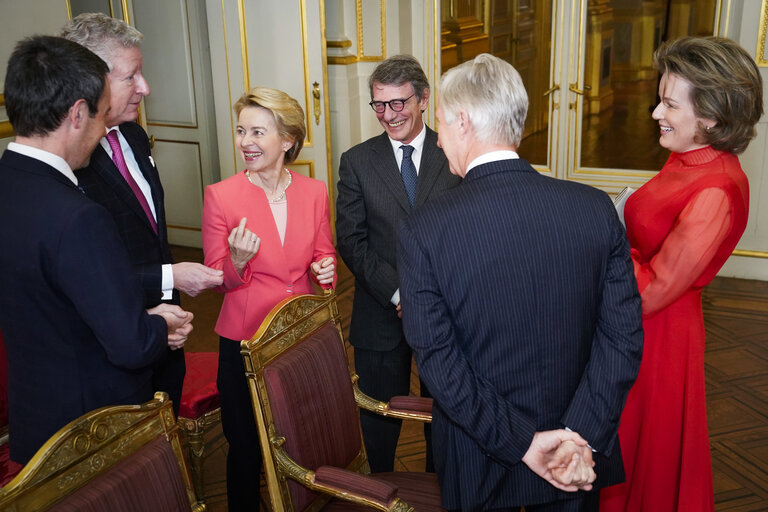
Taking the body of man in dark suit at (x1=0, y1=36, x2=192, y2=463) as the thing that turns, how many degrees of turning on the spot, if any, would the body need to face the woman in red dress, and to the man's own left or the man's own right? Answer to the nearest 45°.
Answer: approximately 45° to the man's own right

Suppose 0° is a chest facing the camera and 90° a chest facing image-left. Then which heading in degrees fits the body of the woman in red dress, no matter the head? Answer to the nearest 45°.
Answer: approximately 90°

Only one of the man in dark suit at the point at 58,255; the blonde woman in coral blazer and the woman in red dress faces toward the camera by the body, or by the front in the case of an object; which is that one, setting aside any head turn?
the blonde woman in coral blazer

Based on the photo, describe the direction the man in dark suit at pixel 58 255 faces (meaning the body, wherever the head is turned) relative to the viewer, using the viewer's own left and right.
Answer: facing away from the viewer and to the right of the viewer

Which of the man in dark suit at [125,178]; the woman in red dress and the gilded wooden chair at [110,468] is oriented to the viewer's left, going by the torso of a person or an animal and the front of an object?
the woman in red dress

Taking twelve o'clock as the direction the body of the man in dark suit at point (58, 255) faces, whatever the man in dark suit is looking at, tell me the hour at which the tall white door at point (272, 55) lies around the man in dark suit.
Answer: The tall white door is roughly at 11 o'clock from the man in dark suit.

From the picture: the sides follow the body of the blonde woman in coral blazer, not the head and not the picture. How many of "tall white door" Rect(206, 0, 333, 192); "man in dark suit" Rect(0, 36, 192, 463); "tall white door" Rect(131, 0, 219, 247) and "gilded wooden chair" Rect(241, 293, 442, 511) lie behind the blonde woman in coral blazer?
2

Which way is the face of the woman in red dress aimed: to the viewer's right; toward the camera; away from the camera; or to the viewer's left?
to the viewer's left

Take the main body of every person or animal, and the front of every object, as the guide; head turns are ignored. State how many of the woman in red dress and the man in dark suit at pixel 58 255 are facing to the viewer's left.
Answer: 1

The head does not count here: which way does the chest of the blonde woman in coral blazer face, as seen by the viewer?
toward the camera

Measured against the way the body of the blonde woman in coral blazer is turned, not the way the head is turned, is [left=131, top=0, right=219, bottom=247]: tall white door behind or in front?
behind

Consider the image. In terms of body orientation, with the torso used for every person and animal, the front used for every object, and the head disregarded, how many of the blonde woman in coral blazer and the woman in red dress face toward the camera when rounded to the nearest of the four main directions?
1

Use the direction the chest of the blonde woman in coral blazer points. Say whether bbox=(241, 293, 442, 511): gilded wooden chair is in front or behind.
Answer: in front
